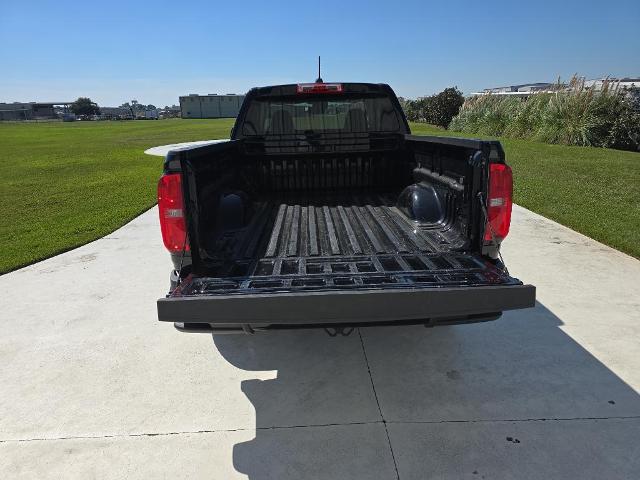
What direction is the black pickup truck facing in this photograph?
away from the camera
